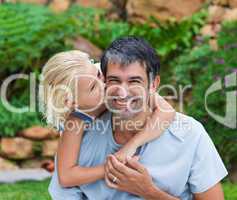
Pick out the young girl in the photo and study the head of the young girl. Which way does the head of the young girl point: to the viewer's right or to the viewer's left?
to the viewer's right

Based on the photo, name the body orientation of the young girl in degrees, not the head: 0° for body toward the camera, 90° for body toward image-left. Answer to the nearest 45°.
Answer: approximately 270°

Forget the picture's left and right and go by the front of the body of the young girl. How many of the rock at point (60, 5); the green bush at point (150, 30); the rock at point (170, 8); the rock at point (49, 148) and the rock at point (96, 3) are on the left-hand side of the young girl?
5

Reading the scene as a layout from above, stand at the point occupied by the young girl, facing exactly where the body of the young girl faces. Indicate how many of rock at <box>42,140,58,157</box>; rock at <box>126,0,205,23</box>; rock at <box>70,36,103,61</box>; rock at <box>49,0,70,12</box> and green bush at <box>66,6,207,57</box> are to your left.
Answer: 5

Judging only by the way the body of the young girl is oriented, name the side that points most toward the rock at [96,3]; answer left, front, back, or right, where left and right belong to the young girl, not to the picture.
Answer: left
